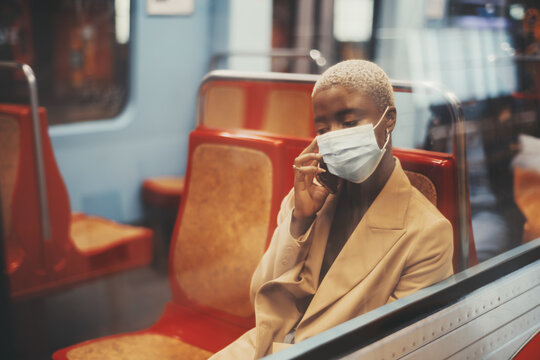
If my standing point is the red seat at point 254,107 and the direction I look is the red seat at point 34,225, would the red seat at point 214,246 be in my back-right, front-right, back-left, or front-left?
front-left

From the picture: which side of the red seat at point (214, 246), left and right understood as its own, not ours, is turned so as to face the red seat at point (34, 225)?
right

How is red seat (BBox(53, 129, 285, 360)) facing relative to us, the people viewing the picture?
facing the viewer and to the left of the viewer

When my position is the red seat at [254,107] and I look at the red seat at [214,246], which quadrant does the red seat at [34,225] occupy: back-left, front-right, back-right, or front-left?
front-right

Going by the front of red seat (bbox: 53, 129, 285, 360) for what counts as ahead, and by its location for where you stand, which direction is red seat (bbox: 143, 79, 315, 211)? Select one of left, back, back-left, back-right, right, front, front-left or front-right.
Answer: back-right

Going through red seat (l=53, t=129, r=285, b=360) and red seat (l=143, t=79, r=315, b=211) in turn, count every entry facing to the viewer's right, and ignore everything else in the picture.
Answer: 0

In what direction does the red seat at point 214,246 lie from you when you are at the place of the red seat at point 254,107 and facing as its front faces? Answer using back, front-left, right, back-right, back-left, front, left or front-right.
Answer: front-left

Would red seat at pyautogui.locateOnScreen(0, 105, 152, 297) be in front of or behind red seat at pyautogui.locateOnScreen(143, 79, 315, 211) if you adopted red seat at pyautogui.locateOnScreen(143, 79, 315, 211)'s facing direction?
in front

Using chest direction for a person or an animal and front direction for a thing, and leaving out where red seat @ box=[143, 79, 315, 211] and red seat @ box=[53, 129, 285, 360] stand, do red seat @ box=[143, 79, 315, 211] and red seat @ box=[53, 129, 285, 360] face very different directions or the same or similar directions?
same or similar directions
